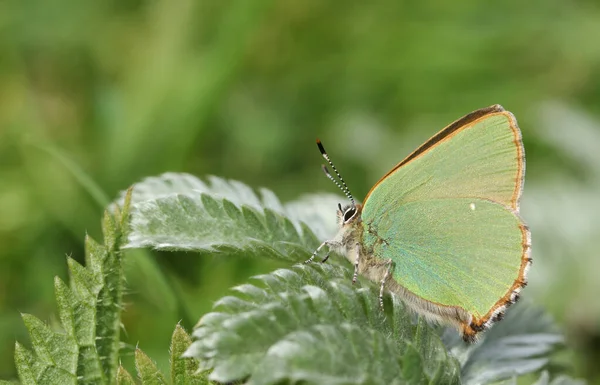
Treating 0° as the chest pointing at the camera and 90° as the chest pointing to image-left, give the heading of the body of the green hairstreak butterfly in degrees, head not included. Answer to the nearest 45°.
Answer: approximately 90°

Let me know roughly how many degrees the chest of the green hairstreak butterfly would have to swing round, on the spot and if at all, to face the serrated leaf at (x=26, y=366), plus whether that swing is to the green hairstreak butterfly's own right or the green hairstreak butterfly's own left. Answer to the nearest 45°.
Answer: approximately 45° to the green hairstreak butterfly's own left

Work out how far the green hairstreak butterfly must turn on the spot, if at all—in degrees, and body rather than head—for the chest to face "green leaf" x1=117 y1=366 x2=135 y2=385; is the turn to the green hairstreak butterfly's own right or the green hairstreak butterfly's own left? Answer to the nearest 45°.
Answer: approximately 45° to the green hairstreak butterfly's own left

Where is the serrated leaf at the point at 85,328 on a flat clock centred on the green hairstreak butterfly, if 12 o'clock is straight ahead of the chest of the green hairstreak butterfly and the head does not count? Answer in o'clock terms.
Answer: The serrated leaf is roughly at 11 o'clock from the green hairstreak butterfly.
